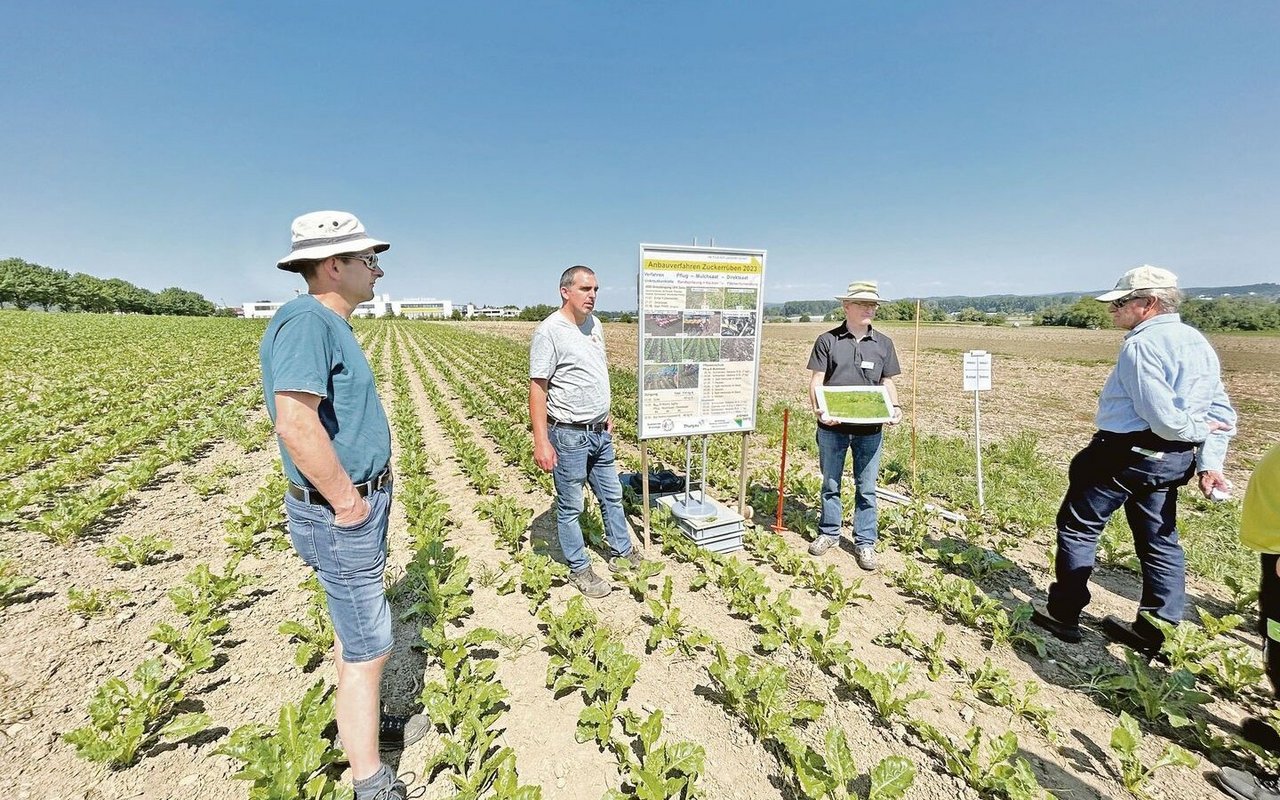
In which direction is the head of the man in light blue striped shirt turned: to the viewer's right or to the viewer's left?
to the viewer's left

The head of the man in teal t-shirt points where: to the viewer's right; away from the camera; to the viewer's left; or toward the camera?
to the viewer's right

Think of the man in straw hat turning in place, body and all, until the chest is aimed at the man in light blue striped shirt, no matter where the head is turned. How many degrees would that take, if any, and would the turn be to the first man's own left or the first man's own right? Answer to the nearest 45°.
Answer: approximately 45° to the first man's own left

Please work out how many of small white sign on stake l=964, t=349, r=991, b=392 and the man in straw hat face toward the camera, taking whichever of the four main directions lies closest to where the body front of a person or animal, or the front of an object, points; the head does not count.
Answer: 2

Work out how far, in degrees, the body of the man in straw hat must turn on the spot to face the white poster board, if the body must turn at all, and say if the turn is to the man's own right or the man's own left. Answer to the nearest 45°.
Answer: approximately 90° to the man's own right

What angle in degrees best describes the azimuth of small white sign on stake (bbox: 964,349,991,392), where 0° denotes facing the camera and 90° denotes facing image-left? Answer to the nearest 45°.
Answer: approximately 0°

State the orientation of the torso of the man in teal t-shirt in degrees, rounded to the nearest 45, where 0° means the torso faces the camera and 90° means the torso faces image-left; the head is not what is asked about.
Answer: approximately 270°

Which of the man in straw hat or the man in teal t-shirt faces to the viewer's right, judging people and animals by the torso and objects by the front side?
the man in teal t-shirt

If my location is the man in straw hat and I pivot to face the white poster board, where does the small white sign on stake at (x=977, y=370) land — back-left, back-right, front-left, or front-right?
back-right
